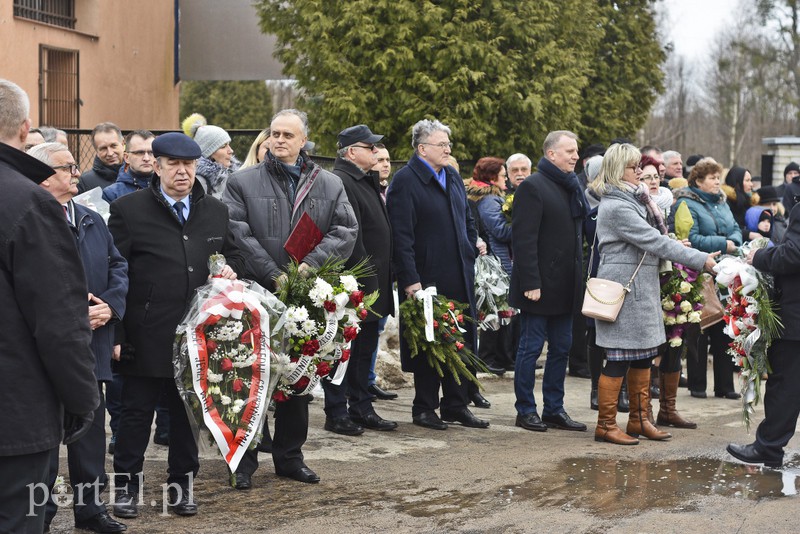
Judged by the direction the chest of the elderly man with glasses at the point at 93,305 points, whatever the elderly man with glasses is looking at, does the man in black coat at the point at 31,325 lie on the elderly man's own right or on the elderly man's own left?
on the elderly man's own right

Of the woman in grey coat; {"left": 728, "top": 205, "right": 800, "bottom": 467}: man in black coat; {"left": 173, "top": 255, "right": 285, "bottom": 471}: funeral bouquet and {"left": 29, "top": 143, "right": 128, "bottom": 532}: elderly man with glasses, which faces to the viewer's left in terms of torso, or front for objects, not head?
the man in black coat

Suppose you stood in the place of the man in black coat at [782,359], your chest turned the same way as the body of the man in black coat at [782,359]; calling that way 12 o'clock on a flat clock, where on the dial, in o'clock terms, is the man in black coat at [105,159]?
the man in black coat at [105,159] is roughly at 12 o'clock from the man in black coat at [782,359].

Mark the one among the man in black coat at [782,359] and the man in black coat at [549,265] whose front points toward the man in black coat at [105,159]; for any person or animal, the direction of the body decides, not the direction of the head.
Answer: the man in black coat at [782,359]

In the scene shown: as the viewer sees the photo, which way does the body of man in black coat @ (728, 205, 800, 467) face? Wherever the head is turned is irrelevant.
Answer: to the viewer's left

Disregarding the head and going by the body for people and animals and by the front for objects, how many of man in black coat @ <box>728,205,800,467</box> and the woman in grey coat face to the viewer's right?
1

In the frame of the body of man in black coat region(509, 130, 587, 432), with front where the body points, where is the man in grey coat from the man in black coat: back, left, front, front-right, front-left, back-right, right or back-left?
right

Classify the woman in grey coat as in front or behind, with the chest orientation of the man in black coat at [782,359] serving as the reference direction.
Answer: in front

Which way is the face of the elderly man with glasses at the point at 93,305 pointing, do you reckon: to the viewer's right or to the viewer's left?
to the viewer's right

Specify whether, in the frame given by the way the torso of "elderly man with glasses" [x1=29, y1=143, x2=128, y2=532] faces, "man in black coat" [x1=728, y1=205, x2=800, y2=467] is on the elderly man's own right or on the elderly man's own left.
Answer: on the elderly man's own left

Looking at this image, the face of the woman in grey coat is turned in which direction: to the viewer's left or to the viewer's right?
to the viewer's right

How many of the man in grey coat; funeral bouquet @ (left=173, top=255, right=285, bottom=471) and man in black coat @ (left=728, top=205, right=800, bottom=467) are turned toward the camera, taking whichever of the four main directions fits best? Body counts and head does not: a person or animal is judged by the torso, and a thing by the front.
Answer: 2
